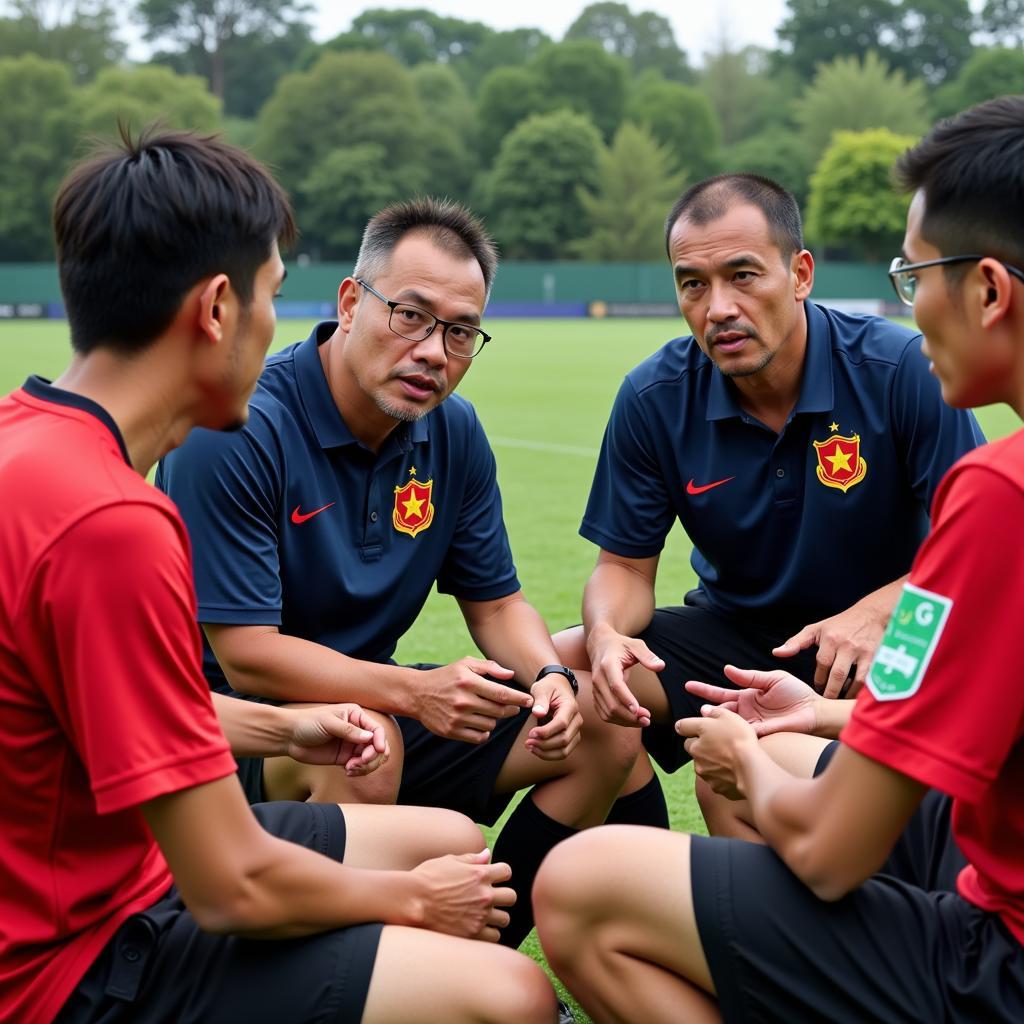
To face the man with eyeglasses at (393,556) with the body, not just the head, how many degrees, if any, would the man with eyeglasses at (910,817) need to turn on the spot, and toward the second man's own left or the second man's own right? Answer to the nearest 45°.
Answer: approximately 45° to the second man's own right

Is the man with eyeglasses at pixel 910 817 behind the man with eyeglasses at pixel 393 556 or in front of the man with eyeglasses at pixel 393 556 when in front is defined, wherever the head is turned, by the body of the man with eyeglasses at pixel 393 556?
in front

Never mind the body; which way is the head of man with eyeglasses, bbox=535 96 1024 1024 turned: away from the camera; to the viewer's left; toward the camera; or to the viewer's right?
to the viewer's left

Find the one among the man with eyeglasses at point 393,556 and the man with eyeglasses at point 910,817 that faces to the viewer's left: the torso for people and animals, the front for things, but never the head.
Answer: the man with eyeglasses at point 910,817

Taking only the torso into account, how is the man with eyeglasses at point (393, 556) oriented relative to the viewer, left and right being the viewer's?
facing the viewer and to the right of the viewer

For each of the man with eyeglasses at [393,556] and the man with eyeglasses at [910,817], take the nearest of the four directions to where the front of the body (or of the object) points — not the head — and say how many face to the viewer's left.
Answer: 1

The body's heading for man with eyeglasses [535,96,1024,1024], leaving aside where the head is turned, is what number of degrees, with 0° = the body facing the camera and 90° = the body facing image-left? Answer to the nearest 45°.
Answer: approximately 90°
